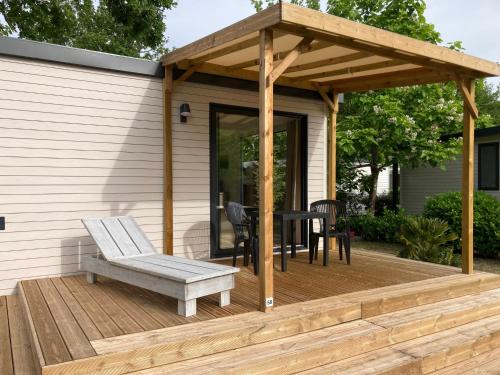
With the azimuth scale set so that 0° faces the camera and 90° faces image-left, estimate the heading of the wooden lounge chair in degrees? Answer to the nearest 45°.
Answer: approximately 315°

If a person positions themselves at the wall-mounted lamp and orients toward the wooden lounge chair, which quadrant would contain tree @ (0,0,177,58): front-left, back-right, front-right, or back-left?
back-right

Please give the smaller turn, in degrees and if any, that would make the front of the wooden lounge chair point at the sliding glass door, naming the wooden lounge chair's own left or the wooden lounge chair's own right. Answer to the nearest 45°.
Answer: approximately 90° to the wooden lounge chair's own left

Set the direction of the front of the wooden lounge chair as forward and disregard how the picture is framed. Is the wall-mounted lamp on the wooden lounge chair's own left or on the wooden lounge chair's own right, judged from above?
on the wooden lounge chair's own left

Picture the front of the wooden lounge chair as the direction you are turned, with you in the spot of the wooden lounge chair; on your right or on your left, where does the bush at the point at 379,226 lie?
on your left

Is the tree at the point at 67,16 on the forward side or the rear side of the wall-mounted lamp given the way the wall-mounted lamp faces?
on the rear side

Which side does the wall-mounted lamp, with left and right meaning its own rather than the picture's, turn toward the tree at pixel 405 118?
left

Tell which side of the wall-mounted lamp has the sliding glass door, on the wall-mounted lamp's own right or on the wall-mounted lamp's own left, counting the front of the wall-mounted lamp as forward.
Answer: on the wall-mounted lamp's own left

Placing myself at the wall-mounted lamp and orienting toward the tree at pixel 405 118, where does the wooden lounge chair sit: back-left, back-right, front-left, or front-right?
back-right
